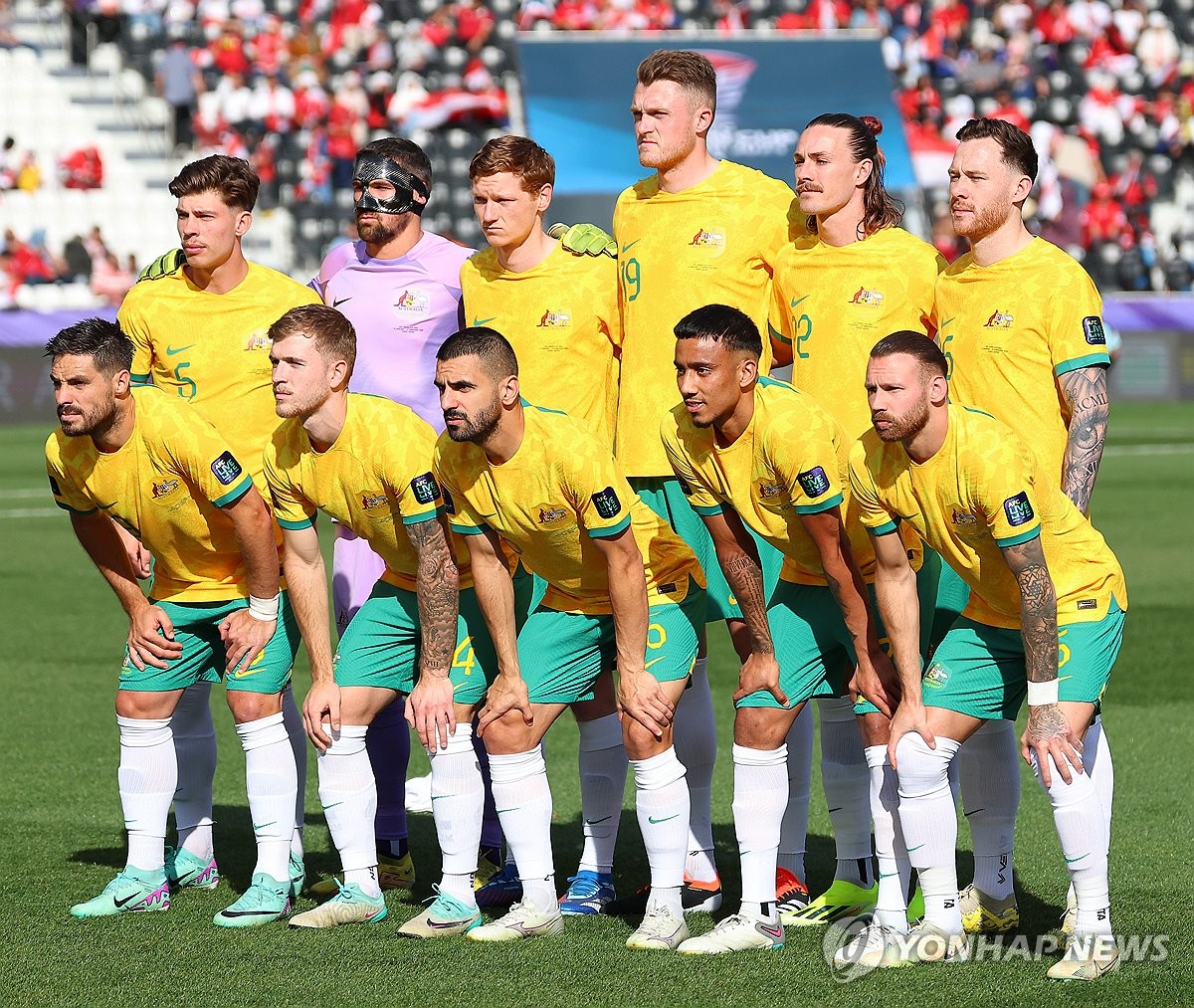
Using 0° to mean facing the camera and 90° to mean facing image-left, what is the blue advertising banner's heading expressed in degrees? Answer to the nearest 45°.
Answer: approximately 0°

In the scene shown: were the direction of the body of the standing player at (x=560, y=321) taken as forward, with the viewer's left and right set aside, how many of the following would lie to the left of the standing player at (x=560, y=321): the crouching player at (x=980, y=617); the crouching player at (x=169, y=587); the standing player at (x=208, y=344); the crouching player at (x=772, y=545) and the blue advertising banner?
2

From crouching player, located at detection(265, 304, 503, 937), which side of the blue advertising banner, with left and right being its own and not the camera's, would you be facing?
front

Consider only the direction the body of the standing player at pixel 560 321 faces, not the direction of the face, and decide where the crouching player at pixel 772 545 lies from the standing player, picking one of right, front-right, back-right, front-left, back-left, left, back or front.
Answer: left

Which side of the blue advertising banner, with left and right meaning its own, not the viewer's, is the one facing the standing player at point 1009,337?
front

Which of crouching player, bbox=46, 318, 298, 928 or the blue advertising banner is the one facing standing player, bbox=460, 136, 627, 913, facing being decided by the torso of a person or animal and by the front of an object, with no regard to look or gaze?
the blue advertising banner

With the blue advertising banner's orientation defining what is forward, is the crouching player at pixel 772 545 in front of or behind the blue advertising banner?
in front

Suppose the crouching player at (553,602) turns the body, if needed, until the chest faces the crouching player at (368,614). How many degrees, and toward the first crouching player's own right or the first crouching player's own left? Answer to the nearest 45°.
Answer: approximately 45° to the first crouching player's own right

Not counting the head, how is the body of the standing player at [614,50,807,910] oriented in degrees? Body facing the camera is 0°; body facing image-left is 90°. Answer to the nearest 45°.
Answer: approximately 45°

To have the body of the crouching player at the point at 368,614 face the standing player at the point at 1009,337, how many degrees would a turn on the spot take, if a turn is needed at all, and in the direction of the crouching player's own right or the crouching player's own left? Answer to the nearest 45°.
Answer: approximately 135° to the crouching player's own left
